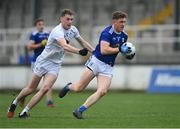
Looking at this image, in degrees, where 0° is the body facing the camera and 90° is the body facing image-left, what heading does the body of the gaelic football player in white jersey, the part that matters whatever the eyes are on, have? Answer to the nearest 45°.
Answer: approximately 315°

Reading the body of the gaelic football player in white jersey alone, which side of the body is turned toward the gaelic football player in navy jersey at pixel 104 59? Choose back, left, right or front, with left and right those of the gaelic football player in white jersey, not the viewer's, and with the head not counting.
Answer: front

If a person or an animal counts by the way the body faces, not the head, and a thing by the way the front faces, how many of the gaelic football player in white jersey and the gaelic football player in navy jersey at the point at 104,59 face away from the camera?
0
